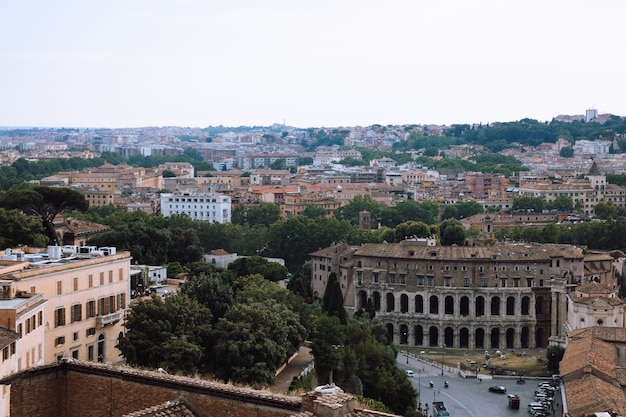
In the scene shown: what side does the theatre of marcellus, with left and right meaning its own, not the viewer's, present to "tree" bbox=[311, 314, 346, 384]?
front

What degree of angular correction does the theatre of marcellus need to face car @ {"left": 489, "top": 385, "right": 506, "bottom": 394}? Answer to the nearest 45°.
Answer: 0° — it already faces it

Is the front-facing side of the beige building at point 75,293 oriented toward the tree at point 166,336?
yes

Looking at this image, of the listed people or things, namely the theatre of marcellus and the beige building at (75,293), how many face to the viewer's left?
0

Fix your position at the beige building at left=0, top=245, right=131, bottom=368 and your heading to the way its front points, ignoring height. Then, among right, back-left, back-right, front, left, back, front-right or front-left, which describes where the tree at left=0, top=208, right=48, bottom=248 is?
back-left

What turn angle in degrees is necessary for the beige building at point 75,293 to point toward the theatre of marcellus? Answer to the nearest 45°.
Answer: approximately 90° to its left

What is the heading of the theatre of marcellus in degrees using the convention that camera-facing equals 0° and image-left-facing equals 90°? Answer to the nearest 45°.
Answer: approximately 0°

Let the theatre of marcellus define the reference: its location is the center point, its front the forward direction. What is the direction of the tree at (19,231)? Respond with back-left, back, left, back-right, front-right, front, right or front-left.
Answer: front-right

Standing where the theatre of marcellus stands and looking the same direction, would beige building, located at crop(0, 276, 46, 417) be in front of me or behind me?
in front

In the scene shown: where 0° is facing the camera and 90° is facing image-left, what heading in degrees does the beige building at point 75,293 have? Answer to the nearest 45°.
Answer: approximately 315°

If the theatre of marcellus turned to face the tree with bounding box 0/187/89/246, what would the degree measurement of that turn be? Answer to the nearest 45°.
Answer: approximately 90° to its right

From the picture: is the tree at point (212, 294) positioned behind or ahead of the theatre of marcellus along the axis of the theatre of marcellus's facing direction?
ahead

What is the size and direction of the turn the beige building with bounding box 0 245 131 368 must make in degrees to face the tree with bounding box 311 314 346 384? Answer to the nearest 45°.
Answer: approximately 45° to its left

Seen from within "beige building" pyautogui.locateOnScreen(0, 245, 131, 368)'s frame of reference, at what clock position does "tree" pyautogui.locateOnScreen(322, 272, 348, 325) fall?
The tree is roughly at 9 o'clock from the beige building.
